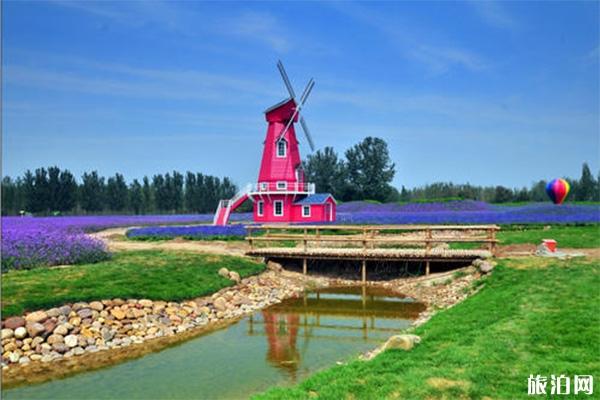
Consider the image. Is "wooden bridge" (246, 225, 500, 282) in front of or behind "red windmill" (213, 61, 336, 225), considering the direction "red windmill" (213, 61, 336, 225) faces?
in front

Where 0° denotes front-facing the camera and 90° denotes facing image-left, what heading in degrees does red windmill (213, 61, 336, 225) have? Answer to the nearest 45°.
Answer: approximately 315°

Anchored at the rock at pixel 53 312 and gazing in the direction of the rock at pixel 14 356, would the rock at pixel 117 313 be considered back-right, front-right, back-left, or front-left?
back-left

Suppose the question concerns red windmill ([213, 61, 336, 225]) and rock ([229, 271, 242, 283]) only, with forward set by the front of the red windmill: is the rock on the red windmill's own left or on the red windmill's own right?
on the red windmill's own right

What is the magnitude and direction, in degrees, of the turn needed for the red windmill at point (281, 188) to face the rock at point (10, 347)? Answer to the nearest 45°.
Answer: approximately 45° to its right

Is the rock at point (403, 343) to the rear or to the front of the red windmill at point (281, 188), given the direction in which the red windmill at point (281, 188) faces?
to the front

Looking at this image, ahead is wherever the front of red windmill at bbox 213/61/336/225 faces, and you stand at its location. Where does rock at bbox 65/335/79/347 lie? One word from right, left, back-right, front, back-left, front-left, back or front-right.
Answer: front-right

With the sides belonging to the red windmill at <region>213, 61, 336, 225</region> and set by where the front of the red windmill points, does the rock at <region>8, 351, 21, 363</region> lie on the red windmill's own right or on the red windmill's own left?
on the red windmill's own right

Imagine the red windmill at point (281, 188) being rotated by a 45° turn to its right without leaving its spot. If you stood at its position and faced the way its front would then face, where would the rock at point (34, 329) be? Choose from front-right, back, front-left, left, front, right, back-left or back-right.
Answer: front

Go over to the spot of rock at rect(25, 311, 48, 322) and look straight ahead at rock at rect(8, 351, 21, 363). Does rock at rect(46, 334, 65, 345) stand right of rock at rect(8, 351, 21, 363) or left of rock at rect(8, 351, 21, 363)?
left

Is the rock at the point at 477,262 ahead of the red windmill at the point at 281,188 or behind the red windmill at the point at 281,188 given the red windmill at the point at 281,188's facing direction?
ahead

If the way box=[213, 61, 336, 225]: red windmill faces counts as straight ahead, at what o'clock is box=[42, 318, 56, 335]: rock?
The rock is roughly at 2 o'clock from the red windmill.

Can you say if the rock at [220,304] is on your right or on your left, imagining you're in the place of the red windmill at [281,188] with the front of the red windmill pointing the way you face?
on your right

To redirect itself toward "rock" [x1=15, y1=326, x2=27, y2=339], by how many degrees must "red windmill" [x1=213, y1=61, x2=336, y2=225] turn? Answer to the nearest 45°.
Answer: approximately 45° to its right

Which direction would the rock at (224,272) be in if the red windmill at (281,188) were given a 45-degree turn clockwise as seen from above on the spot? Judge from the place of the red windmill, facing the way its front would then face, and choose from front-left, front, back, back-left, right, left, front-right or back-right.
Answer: front

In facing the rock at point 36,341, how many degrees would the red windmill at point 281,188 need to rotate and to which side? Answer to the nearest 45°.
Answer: approximately 45° to its right
